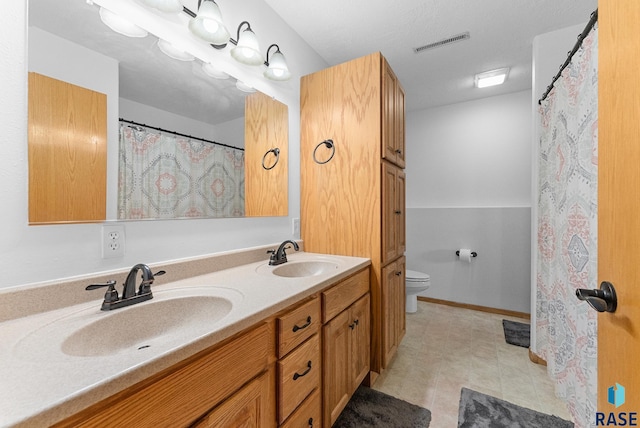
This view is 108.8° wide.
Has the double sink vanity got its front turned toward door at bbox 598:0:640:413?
yes

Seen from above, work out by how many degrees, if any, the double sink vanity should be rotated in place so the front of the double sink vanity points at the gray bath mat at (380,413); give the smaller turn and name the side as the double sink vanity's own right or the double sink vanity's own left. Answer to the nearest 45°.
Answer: approximately 45° to the double sink vanity's own left

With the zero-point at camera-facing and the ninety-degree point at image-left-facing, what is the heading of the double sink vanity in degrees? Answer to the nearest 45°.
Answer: approximately 315°

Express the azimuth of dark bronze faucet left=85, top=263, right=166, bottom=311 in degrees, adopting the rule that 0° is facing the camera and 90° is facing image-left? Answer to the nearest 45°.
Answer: approximately 315°
